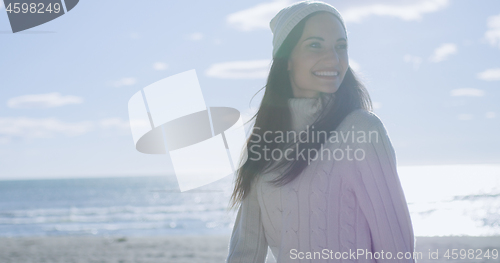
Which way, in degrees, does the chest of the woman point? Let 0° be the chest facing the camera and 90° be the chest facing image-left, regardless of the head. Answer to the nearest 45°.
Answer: approximately 0°
